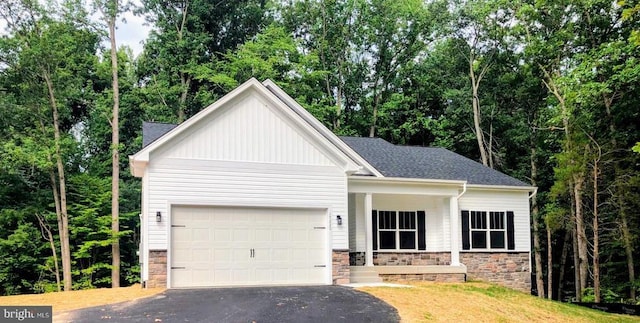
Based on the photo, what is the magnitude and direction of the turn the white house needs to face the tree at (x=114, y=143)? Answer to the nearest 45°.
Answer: approximately 135° to its right

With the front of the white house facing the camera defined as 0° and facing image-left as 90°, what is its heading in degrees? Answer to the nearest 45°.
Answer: approximately 0°

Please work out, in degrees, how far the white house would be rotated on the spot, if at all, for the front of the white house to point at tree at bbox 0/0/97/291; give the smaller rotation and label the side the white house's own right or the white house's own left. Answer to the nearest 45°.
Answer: approximately 135° to the white house's own right
